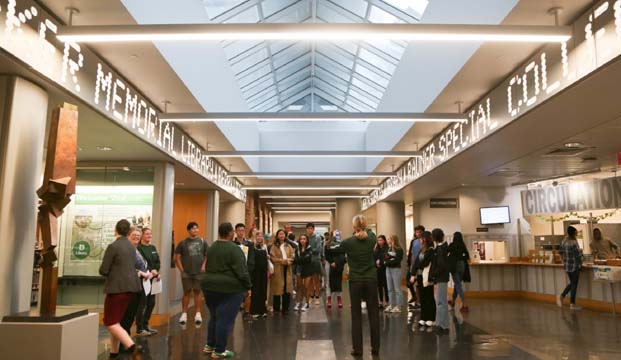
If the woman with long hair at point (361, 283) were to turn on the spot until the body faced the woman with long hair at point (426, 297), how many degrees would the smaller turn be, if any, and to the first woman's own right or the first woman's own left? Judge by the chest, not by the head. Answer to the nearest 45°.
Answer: approximately 45° to the first woman's own right

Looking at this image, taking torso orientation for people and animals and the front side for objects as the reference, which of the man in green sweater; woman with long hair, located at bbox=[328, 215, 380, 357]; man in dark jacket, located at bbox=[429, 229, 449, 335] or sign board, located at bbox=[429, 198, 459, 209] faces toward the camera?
the sign board

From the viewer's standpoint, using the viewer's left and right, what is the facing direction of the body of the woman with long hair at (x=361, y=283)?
facing away from the viewer

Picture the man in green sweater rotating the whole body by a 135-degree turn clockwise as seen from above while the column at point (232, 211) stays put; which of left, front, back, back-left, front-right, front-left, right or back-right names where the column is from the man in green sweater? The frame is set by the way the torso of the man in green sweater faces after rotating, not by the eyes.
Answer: back

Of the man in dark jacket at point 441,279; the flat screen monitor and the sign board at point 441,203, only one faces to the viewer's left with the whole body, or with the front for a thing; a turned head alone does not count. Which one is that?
the man in dark jacket

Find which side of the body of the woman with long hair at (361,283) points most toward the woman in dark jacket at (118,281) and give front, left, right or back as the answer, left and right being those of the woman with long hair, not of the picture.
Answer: left

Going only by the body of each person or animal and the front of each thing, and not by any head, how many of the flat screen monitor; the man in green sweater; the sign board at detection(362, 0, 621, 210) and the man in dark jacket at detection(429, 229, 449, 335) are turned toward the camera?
1

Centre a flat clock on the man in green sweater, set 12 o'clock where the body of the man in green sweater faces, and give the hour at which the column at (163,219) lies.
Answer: The column is roughly at 10 o'clock from the man in green sweater.

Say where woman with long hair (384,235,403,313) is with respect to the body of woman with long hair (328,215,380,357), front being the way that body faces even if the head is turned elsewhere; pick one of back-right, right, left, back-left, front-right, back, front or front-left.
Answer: front

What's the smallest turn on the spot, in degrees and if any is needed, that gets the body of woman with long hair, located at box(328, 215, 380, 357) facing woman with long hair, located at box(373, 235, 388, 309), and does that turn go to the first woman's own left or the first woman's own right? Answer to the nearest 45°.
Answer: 0° — they already face them

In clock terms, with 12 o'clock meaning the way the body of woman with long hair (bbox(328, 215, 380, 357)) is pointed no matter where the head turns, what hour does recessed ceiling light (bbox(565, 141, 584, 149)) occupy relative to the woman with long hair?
The recessed ceiling light is roughly at 2 o'clock from the woman with long hair.

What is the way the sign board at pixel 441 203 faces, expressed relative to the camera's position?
facing the viewer

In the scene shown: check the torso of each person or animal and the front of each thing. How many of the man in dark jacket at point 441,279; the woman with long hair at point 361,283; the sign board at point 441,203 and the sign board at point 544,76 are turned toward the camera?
1

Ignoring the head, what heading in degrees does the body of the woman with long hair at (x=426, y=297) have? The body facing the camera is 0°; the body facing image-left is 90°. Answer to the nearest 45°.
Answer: approximately 45°

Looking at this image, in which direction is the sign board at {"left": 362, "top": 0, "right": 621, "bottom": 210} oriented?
to the viewer's left

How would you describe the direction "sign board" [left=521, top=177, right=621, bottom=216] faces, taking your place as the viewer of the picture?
facing the viewer and to the left of the viewer
